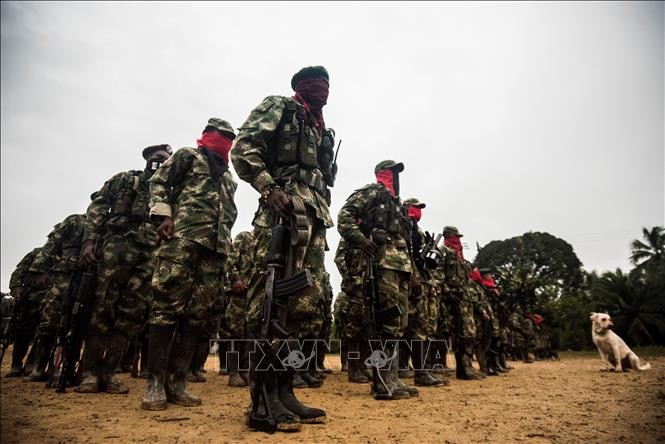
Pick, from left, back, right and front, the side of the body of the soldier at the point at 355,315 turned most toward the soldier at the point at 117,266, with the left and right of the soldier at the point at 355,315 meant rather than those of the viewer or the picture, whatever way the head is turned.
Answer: right

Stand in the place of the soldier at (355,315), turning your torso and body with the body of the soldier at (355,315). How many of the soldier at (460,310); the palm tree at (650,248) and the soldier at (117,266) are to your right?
1

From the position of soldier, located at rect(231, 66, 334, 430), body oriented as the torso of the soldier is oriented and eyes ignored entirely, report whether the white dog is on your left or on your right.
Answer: on your left

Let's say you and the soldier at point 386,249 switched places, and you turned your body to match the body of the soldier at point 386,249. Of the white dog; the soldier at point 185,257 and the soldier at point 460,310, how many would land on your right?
1

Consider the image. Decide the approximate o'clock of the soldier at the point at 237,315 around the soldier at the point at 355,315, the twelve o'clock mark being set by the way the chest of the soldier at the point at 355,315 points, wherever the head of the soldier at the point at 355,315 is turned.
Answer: the soldier at the point at 237,315 is roughly at 4 o'clock from the soldier at the point at 355,315.
